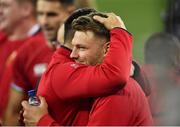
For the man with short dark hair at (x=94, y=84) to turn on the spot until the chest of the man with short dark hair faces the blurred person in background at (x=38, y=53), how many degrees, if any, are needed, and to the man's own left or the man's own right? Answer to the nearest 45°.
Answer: approximately 90° to the man's own right

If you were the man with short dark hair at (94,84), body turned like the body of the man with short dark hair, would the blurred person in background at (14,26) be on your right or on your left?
on your right
